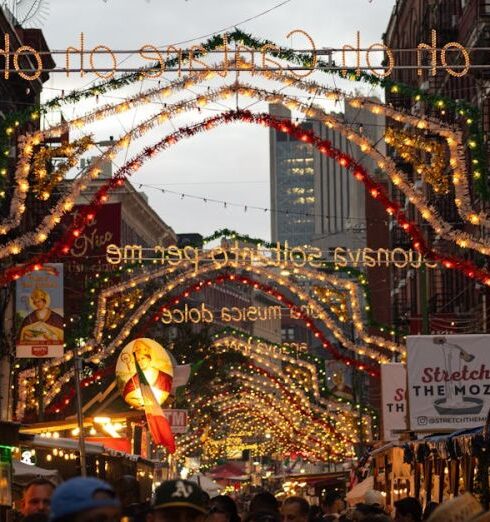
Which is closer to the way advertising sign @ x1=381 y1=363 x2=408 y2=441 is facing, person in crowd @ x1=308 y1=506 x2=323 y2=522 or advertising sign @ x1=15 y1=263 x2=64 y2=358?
the person in crowd

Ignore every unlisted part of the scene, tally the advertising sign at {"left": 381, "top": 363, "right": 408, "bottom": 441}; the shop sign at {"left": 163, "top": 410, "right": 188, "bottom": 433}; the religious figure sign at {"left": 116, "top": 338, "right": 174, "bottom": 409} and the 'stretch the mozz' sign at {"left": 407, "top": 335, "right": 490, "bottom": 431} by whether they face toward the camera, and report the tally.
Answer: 4

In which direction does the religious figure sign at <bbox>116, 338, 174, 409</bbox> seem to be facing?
toward the camera

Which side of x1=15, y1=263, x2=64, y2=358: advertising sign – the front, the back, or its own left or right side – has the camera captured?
front

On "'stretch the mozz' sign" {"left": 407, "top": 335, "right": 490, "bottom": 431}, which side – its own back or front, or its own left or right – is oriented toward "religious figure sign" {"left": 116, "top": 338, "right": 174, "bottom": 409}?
right

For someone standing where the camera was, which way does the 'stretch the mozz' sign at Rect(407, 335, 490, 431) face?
facing the viewer
